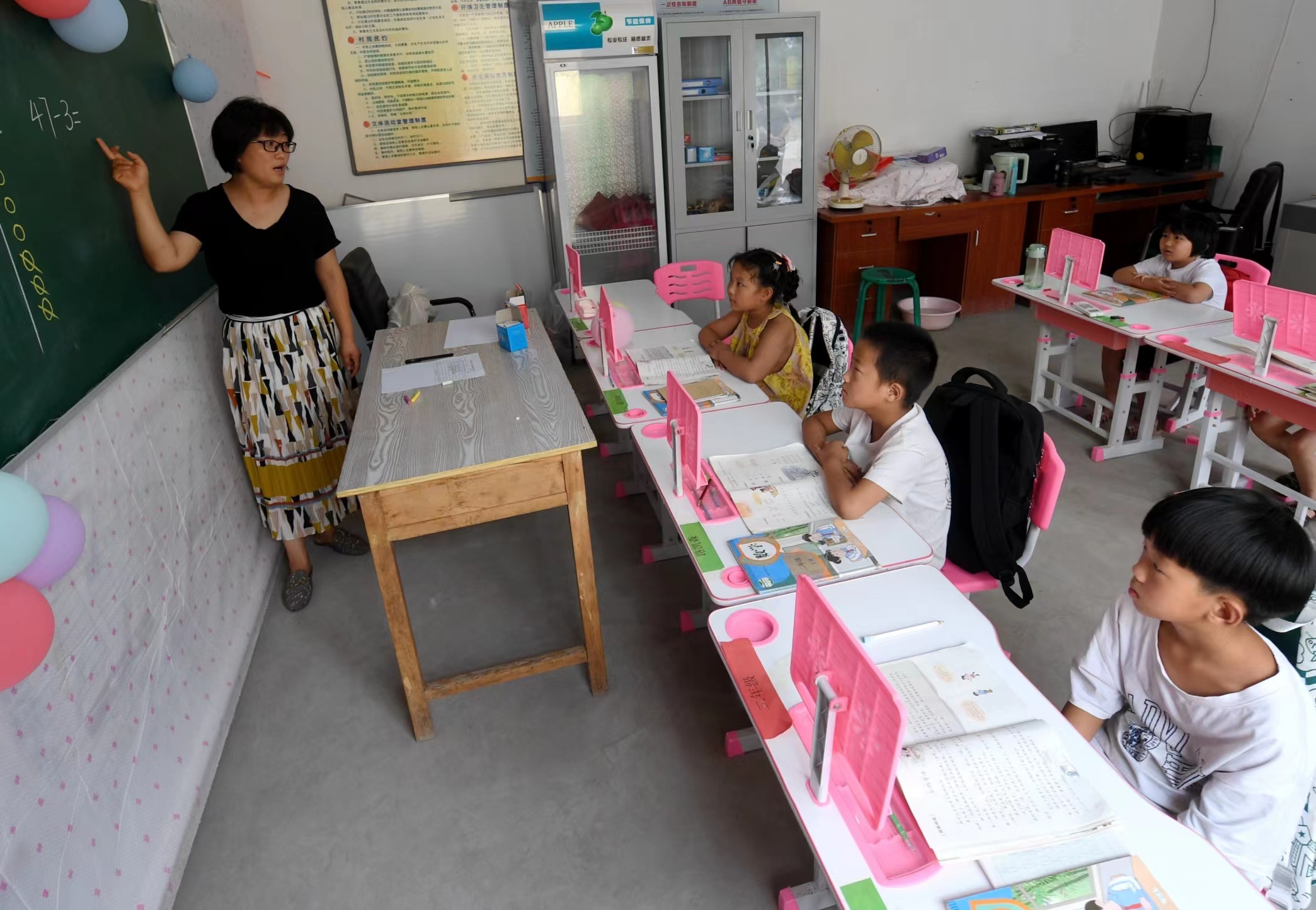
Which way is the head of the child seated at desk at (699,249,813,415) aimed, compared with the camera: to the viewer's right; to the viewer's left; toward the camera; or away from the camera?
to the viewer's left

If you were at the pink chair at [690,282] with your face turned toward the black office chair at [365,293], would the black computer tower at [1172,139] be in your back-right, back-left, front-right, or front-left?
back-right

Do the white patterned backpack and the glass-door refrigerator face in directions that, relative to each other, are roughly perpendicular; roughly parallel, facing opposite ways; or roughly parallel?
roughly perpendicular

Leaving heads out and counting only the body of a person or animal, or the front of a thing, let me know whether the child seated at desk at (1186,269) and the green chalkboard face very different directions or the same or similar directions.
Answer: very different directions

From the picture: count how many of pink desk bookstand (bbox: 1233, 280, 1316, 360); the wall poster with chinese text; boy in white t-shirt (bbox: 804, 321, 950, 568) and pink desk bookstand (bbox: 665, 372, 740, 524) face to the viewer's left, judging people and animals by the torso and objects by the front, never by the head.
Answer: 1

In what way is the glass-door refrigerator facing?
toward the camera

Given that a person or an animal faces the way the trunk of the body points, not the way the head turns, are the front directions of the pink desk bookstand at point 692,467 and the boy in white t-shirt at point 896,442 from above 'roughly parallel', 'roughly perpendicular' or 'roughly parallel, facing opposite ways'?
roughly parallel, facing opposite ways

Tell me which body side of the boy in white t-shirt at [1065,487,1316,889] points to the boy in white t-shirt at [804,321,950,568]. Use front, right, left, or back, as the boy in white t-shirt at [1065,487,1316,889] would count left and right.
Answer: right

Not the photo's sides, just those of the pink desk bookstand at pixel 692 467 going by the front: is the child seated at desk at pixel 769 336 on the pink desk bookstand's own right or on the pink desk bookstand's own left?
on the pink desk bookstand's own left

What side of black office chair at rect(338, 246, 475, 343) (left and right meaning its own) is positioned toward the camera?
right

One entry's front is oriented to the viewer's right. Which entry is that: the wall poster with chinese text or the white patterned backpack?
the white patterned backpack

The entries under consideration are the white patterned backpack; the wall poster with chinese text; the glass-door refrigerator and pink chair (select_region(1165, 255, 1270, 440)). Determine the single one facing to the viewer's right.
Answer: the white patterned backpack

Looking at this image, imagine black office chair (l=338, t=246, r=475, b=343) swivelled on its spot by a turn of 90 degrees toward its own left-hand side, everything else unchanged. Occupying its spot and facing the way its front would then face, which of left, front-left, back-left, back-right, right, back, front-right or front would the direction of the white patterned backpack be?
back-right

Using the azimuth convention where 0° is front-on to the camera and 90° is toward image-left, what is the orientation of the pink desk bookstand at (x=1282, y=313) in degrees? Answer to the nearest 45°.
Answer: approximately 225°

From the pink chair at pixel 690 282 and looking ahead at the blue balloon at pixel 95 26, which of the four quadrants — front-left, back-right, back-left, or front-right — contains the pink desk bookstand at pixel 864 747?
front-left

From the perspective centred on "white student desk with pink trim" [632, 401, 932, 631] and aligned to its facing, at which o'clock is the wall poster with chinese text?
The wall poster with chinese text is roughly at 8 o'clock from the white student desk with pink trim.

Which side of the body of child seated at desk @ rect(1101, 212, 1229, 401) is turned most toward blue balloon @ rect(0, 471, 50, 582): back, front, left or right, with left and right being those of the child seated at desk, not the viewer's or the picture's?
front

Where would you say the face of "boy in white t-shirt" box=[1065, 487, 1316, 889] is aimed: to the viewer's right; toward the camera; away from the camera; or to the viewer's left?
to the viewer's left

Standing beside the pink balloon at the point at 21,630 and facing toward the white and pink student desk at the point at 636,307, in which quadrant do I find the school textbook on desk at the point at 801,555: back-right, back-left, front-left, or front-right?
front-right

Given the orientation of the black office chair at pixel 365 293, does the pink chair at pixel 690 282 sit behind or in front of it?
in front

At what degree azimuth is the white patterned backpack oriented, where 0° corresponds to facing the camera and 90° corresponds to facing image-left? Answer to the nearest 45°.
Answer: approximately 270°
